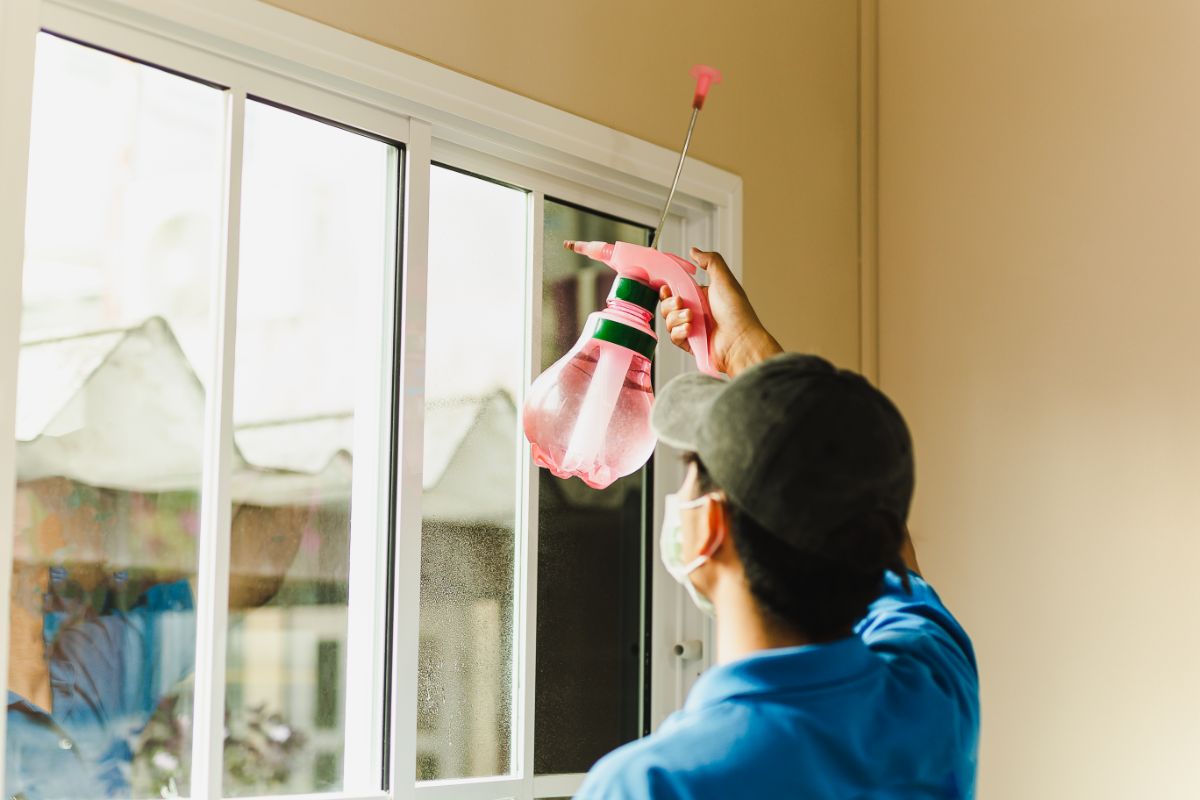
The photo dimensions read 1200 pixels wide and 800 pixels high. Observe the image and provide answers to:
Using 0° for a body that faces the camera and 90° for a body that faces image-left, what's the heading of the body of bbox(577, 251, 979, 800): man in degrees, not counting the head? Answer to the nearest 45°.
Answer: approximately 135°

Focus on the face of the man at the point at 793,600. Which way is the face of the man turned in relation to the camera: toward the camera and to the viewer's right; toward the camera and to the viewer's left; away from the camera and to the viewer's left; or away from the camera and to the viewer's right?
away from the camera and to the viewer's left

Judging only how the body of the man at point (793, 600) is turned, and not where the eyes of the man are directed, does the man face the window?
yes
